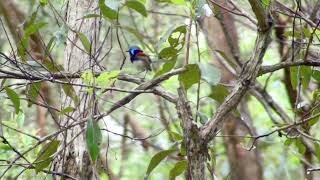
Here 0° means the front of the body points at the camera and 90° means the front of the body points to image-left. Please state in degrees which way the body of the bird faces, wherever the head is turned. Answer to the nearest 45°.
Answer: approximately 90°

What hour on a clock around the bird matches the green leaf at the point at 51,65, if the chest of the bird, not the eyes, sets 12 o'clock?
The green leaf is roughly at 12 o'clock from the bird.

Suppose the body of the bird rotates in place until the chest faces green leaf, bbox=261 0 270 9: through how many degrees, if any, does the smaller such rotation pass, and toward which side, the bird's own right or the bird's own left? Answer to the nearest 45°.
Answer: approximately 135° to the bird's own left
